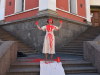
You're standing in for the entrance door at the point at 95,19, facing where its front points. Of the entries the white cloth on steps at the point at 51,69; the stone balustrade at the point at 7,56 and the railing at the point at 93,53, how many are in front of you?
3

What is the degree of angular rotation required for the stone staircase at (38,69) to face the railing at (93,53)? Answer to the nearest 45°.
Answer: approximately 90° to its left

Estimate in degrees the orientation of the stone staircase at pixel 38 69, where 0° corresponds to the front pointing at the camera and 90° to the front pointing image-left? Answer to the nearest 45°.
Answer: approximately 0°

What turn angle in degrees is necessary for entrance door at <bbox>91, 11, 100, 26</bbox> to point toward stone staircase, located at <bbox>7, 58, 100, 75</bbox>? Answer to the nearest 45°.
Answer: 0° — it already faces it

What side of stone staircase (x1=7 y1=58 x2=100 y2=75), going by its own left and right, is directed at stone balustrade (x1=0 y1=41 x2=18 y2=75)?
right

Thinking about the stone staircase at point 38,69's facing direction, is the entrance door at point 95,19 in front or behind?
behind

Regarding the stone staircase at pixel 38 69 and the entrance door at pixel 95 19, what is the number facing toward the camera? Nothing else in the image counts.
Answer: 2

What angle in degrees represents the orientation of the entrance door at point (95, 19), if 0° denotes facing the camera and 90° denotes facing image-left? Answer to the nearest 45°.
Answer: approximately 0°

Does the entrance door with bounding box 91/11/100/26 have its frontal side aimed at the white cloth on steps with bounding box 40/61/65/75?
yes
